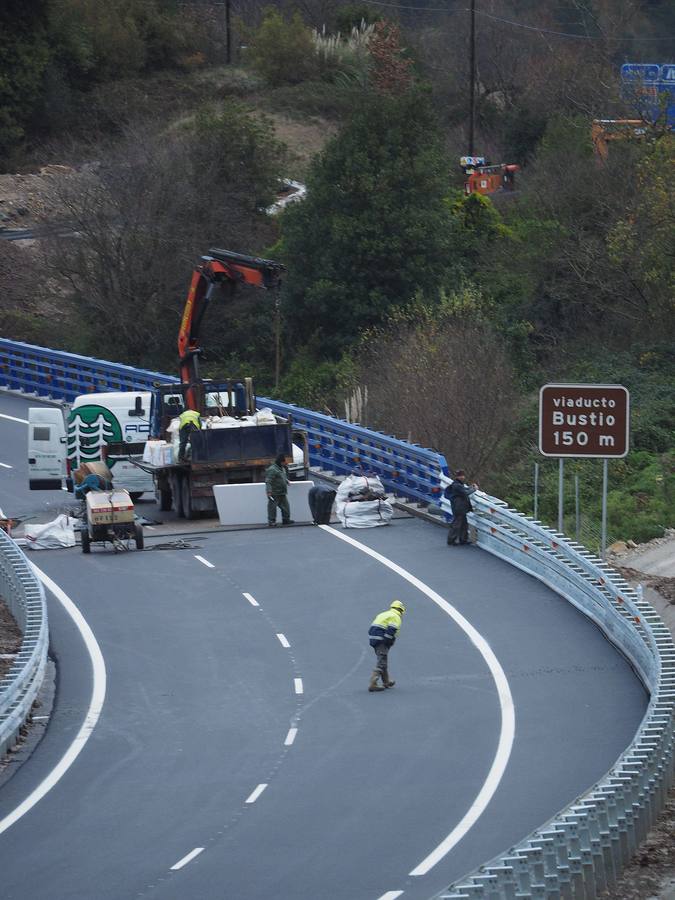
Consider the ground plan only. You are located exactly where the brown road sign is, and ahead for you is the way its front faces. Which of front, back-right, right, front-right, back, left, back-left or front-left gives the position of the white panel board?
back-right

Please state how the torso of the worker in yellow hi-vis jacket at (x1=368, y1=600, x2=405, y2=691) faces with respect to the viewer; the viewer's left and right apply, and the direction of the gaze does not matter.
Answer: facing to the right of the viewer

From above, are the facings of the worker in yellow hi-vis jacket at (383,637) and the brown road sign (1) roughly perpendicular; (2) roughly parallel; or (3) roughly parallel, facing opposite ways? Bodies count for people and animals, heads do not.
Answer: roughly perpendicular

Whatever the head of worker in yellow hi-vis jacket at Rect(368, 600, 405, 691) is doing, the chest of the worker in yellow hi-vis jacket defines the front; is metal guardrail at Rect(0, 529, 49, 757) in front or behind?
behind

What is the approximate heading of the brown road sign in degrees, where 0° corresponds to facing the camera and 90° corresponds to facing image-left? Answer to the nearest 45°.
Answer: approximately 0°

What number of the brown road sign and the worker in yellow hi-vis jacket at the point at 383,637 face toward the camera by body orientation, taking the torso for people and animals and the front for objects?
1

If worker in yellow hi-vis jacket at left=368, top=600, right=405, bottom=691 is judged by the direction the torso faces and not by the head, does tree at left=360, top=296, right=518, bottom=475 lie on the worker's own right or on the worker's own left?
on the worker's own left

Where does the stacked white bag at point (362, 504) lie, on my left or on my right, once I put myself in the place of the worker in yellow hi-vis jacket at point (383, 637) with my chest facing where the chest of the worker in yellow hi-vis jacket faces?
on my left

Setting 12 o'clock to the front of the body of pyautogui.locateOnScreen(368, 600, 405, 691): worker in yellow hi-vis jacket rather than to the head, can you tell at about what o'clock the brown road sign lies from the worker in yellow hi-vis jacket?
The brown road sign is roughly at 10 o'clock from the worker in yellow hi-vis jacket.
